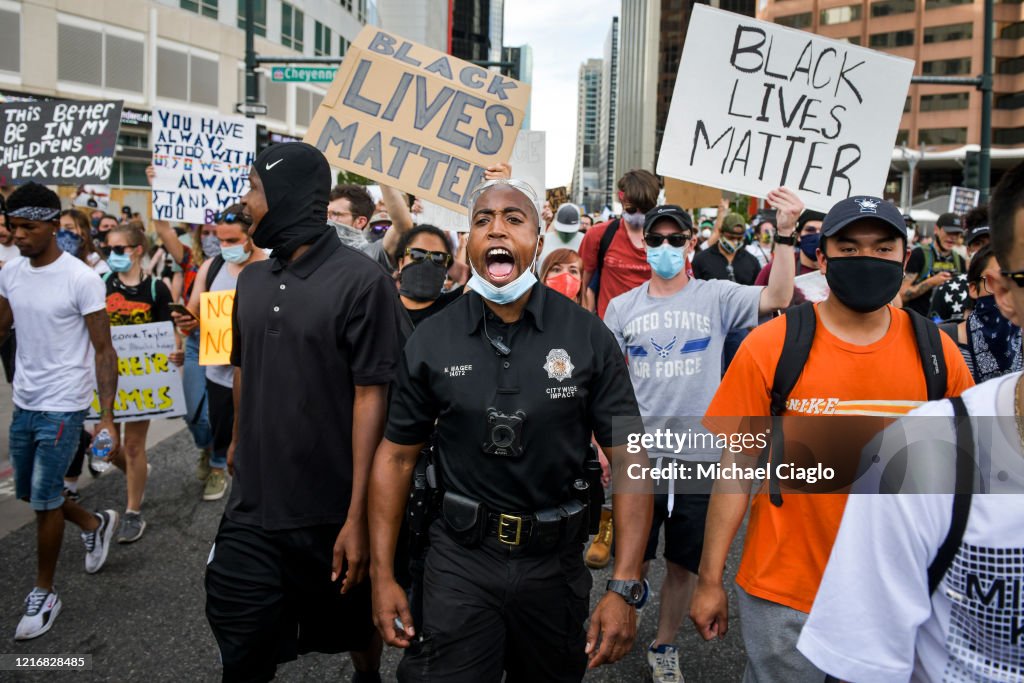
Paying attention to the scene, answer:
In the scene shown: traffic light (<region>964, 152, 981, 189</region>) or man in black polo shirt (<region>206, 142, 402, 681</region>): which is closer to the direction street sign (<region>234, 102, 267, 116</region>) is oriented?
the man in black polo shirt

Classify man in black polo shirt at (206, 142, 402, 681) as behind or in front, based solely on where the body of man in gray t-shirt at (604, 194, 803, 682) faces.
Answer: in front

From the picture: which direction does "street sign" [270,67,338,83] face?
toward the camera

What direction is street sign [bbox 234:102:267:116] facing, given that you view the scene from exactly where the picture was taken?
facing the viewer

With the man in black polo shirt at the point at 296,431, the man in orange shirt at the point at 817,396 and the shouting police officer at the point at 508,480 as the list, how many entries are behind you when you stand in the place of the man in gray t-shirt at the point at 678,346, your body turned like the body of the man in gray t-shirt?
0

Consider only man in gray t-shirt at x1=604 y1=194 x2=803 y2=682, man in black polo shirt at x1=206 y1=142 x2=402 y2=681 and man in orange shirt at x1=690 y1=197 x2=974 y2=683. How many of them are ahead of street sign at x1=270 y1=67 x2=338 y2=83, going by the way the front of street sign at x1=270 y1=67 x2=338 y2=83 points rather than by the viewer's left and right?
3

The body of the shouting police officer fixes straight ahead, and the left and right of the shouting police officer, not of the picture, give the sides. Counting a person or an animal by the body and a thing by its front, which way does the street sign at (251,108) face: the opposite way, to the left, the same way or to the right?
the same way

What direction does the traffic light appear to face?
toward the camera

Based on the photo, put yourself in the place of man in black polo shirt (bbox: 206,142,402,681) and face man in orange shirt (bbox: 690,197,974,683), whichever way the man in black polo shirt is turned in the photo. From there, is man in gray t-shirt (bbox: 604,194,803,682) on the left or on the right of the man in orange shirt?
left

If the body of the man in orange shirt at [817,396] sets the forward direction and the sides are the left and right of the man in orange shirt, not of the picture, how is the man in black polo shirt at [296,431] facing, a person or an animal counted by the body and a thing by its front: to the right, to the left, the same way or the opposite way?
the same way

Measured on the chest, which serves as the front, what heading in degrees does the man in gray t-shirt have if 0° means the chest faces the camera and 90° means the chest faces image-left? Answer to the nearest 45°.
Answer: approximately 0°

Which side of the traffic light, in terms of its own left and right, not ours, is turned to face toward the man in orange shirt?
front

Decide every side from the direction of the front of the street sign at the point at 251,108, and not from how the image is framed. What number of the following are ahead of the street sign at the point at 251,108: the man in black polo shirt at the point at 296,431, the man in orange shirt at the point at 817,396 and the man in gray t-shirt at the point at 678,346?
3

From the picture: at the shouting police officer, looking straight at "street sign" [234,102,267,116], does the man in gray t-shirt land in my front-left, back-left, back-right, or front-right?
front-right

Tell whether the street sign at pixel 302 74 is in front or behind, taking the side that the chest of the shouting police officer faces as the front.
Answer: behind

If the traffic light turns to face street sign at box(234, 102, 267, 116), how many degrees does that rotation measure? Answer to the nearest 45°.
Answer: approximately 45° to its right

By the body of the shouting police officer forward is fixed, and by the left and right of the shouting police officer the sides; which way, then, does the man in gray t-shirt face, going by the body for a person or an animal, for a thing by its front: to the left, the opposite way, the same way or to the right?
the same way

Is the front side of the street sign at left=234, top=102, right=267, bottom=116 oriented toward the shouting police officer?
yes

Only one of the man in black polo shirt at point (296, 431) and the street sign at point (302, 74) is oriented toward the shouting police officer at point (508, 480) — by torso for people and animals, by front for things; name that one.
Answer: the street sign

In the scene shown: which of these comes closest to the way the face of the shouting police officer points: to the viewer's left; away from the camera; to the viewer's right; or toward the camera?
toward the camera
